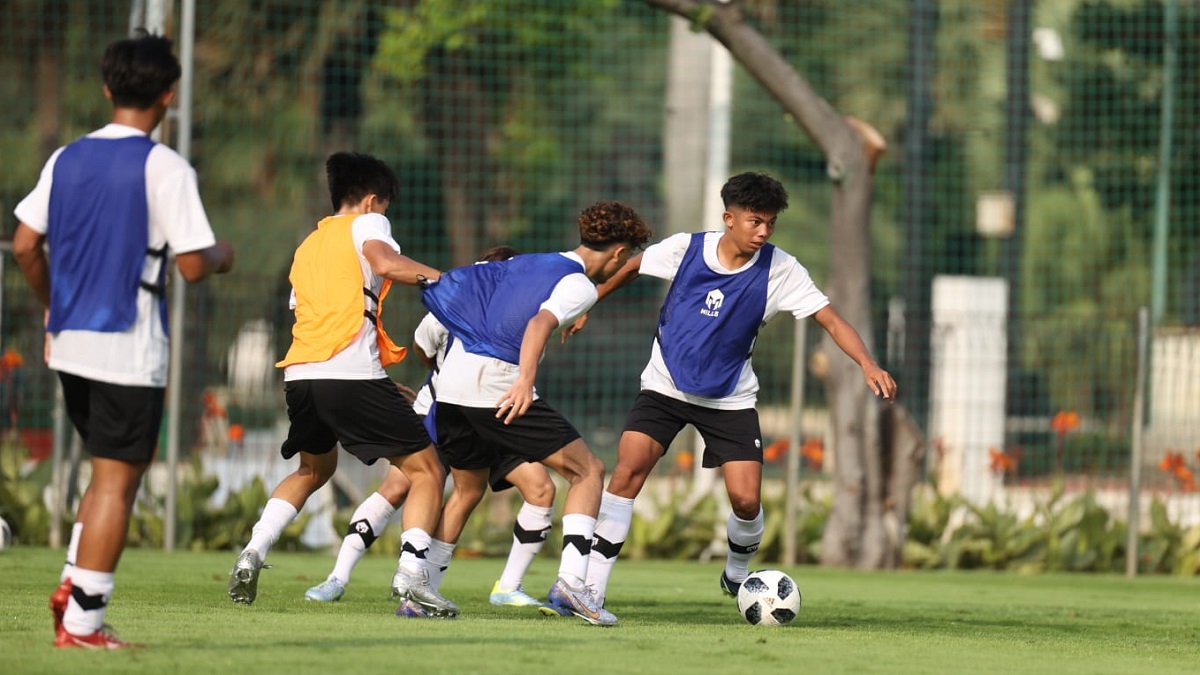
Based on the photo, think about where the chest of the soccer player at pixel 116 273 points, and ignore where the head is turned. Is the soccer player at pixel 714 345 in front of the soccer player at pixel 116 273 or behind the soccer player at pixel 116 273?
in front

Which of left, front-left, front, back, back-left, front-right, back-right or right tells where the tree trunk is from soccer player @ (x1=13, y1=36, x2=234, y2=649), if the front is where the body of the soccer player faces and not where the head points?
front

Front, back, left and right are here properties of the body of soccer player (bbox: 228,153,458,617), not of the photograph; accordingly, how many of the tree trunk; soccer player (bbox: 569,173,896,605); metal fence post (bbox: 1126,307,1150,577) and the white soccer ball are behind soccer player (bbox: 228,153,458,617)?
0

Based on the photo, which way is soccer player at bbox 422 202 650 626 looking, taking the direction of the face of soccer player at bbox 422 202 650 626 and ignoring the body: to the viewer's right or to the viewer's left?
to the viewer's right

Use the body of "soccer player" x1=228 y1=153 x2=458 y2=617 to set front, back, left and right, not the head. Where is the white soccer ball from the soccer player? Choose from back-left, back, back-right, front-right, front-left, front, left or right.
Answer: front-right

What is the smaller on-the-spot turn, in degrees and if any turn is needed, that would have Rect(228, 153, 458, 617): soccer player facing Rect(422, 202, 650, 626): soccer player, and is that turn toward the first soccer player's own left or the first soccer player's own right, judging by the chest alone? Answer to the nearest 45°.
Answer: approximately 45° to the first soccer player's own right

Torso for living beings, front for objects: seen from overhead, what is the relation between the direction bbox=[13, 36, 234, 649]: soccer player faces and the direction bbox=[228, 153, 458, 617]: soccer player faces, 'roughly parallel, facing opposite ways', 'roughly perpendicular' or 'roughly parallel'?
roughly parallel

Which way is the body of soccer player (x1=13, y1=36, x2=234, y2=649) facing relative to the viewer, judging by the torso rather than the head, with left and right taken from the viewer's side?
facing away from the viewer and to the right of the viewer

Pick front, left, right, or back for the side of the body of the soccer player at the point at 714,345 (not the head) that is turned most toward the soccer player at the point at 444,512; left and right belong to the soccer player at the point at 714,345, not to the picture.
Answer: right

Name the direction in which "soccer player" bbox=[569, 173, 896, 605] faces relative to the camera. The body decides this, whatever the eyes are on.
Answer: toward the camera

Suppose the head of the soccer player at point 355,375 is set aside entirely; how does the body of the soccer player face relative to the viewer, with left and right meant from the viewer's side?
facing away from the viewer and to the right of the viewer

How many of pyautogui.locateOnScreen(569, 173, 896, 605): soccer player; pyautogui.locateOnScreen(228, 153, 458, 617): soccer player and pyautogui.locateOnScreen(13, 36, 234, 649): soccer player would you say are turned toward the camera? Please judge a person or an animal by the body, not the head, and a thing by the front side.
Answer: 1

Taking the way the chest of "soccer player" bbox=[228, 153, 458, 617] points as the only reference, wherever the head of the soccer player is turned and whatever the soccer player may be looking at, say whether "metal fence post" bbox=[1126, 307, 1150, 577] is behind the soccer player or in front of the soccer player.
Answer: in front

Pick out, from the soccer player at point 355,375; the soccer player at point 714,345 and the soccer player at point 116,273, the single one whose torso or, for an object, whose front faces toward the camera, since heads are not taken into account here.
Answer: the soccer player at point 714,345

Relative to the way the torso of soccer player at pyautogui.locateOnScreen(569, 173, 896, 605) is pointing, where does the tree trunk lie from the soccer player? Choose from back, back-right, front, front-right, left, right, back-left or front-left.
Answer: back

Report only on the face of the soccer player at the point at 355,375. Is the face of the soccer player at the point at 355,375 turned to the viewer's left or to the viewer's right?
to the viewer's right

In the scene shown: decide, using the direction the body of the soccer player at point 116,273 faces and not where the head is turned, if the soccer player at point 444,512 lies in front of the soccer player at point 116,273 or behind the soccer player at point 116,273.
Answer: in front
